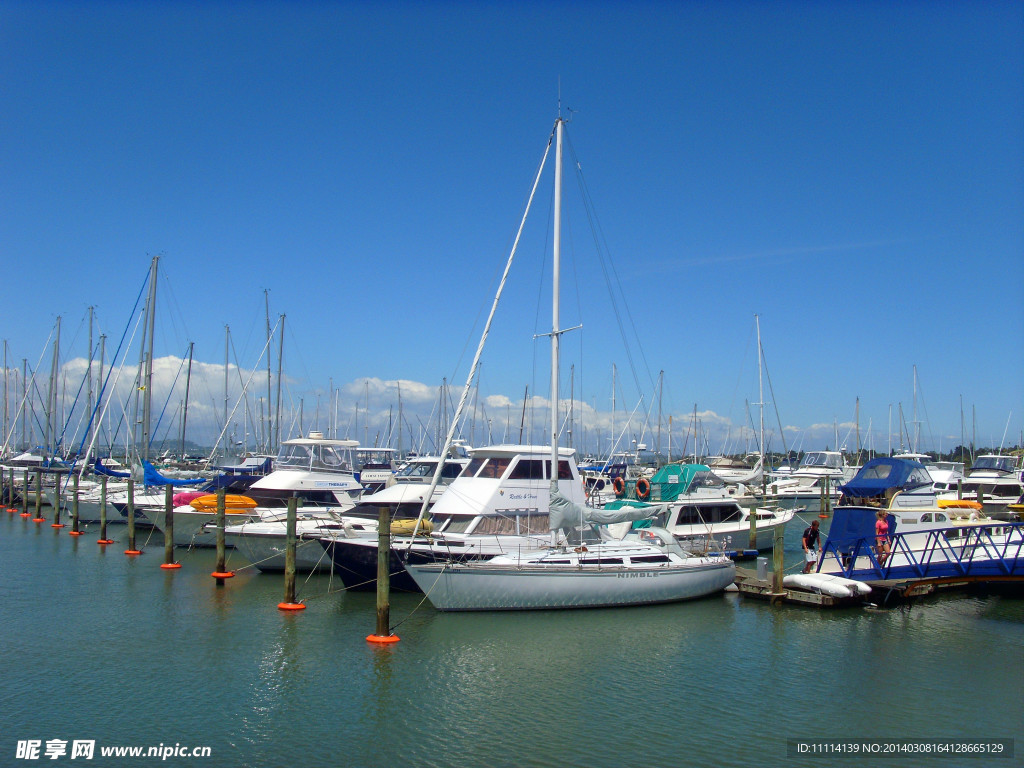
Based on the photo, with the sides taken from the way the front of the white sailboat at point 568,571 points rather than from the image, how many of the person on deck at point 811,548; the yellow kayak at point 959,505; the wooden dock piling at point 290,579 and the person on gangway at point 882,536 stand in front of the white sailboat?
1

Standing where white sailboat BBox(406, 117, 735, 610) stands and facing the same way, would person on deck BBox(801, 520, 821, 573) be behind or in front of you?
behind

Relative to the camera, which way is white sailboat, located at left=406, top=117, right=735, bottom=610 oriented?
to the viewer's left

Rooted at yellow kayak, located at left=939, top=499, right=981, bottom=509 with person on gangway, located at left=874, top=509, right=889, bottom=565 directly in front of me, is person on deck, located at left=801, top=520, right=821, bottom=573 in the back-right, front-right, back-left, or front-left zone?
front-right

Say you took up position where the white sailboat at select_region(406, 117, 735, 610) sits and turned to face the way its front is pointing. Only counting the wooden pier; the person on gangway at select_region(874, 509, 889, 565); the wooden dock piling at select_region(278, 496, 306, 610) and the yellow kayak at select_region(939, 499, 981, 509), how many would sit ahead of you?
1

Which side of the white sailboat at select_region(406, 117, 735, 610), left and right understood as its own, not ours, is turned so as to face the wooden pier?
back

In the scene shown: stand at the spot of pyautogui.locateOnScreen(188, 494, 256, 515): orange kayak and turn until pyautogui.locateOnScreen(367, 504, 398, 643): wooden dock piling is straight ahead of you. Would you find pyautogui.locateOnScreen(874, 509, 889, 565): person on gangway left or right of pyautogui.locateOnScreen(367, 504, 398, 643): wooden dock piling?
left

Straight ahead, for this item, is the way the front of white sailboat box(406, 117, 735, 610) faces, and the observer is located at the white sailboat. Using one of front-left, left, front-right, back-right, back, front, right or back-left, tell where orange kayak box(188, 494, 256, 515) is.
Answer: front-right

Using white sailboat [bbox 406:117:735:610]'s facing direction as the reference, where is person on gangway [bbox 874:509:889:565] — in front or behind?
behind

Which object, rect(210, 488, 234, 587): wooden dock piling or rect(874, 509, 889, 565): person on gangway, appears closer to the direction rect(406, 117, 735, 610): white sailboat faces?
the wooden dock piling

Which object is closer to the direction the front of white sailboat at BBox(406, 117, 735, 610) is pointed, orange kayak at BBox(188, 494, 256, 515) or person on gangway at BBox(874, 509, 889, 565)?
the orange kayak

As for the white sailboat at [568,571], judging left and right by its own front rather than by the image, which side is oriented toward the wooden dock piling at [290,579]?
front

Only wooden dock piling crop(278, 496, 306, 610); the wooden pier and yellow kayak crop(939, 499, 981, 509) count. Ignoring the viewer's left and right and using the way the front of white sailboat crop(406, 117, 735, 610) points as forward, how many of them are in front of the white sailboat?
1

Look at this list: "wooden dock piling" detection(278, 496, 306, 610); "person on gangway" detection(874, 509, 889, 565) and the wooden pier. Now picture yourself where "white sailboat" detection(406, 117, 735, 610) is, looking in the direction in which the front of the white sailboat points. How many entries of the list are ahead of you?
1
